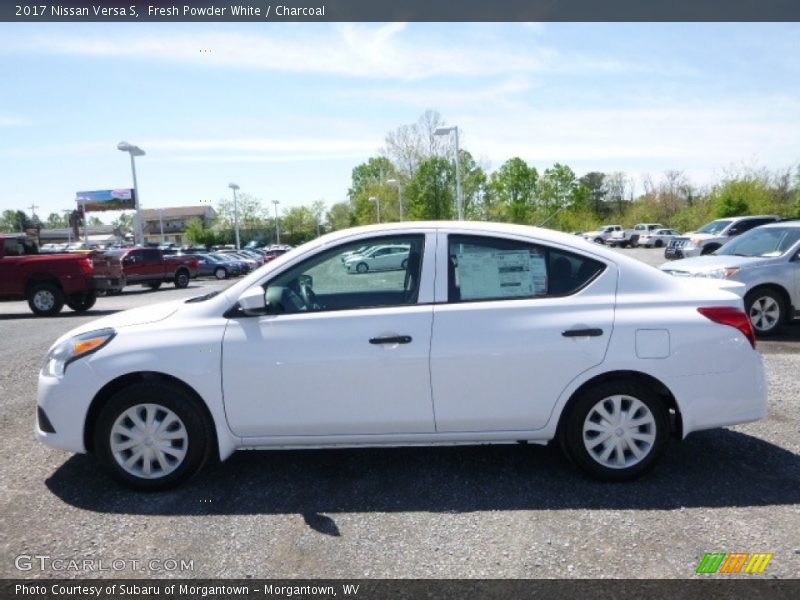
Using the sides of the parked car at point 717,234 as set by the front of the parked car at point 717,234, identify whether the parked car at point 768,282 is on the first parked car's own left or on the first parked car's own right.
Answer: on the first parked car's own left

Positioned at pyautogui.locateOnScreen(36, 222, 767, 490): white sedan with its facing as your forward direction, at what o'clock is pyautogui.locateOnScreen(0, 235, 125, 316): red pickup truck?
The red pickup truck is roughly at 2 o'clock from the white sedan.

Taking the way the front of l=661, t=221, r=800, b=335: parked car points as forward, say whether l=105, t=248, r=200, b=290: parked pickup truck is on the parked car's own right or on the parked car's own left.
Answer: on the parked car's own right

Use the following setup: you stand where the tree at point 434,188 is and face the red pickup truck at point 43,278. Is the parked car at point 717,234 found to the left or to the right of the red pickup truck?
left

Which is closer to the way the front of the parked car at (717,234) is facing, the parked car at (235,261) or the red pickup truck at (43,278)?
the red pickup truck

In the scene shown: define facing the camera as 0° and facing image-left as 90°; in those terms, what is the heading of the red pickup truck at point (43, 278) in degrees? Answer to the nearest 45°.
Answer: approximately 135°

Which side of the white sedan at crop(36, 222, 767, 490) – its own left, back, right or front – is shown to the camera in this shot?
left

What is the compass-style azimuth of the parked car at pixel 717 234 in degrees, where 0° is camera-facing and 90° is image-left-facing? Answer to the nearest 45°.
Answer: approximately 45°

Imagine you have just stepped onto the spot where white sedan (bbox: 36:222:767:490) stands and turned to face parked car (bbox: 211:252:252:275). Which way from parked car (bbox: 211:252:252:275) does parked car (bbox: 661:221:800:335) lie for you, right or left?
right

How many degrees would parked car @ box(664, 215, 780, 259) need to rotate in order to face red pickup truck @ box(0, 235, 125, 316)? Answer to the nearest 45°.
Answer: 0° — it already faces it
